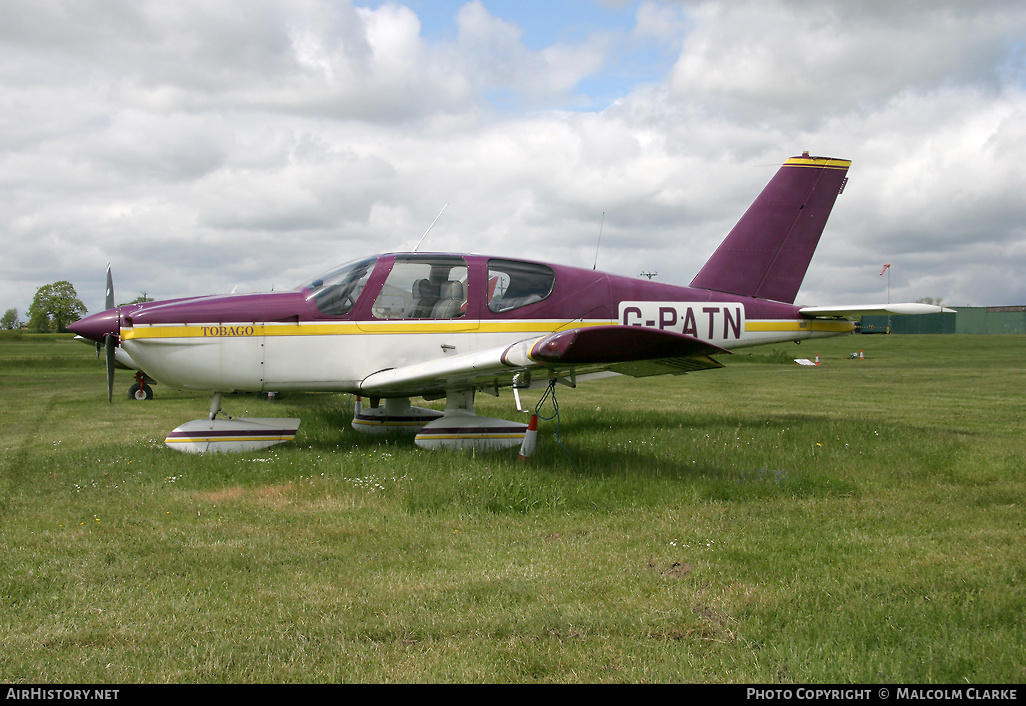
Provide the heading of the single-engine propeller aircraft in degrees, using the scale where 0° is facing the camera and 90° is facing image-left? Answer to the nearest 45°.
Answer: approximately 90°
